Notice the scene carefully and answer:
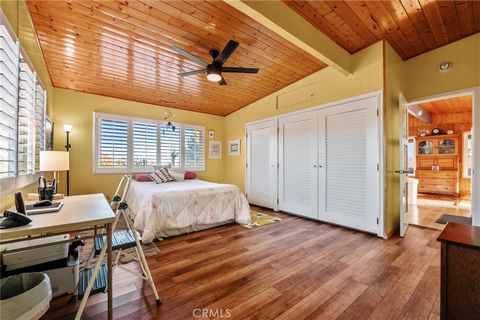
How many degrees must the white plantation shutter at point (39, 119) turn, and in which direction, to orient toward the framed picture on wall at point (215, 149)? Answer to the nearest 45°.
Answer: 0° — it already faces it

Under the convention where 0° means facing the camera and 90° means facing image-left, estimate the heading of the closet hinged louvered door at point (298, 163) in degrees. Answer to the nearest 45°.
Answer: approximately 45°

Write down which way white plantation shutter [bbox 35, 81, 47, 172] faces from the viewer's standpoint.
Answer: facing to the right of the viewer

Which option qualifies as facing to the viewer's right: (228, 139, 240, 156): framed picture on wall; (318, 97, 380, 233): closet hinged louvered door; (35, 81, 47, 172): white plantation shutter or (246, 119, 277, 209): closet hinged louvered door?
the white plantation shutter

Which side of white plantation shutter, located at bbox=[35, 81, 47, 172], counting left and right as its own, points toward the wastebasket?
right

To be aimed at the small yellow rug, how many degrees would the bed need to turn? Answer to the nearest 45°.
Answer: approximately 45° to its left

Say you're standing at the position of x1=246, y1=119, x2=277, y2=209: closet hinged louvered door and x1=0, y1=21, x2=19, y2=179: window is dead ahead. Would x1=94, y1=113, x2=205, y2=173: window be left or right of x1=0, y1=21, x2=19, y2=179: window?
right
